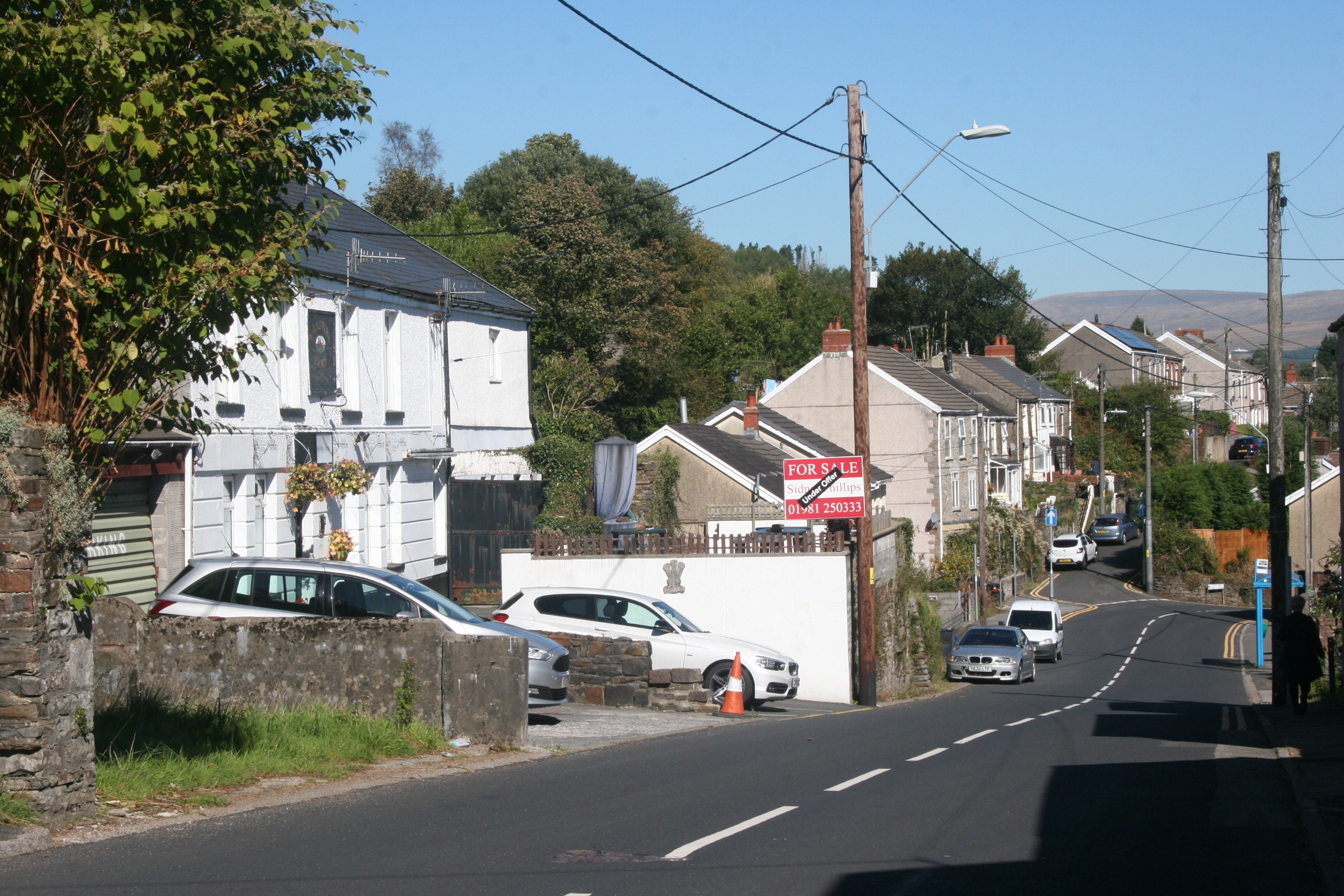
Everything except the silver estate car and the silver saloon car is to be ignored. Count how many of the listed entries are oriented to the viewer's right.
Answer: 1

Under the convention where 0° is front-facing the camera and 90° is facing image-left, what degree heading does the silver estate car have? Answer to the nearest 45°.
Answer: approximately 270°

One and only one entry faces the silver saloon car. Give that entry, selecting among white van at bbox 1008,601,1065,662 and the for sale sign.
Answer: the white van

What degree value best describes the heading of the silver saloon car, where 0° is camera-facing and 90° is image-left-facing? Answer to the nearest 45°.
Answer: approximately 0°
